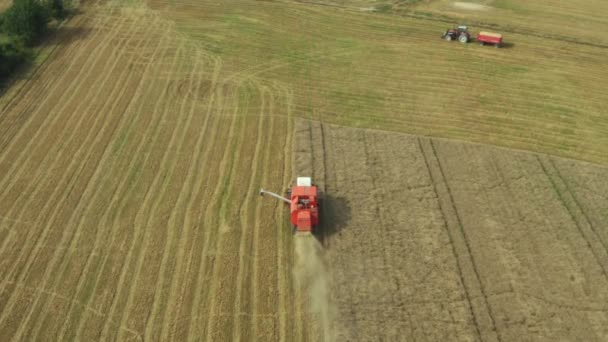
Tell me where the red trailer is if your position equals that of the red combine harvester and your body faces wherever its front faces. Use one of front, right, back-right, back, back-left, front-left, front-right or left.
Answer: front-right

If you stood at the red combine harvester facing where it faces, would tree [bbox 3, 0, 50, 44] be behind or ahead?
ahead

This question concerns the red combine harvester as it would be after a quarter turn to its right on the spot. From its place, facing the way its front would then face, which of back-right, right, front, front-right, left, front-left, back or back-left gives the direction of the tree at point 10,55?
back-left

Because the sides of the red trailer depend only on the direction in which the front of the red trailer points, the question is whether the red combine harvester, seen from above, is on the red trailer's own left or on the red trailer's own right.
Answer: on the red trailer's own left

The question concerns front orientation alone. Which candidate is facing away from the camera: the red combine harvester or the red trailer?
the red combine harvester

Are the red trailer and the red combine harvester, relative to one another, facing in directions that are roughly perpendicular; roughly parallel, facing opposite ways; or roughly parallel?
roughly perpendicular

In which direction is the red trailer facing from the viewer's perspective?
to the viewer's left

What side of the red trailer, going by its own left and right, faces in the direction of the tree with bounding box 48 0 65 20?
front

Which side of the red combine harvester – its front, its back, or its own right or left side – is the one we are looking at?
back

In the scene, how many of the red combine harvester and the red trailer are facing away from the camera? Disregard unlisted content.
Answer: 1
